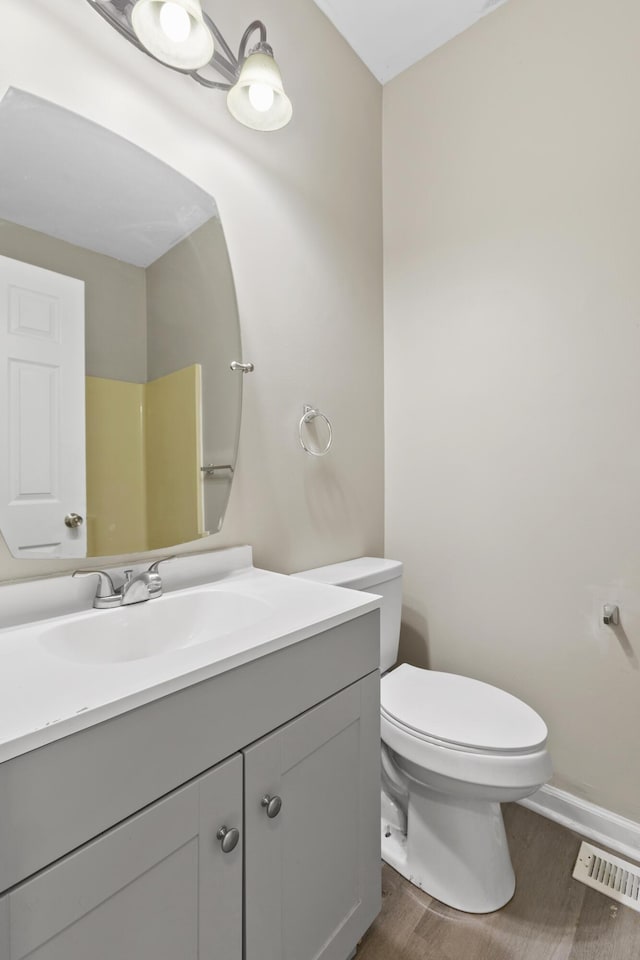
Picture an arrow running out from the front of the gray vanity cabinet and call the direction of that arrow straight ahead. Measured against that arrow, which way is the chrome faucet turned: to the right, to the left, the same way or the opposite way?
the same way

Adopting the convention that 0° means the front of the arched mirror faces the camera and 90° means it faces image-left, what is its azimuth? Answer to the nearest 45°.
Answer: approximately 315°

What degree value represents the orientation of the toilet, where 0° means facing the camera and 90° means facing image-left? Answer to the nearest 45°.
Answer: approximately 315°

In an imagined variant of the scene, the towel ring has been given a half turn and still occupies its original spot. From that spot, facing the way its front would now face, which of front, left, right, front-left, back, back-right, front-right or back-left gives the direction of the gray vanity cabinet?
back-left

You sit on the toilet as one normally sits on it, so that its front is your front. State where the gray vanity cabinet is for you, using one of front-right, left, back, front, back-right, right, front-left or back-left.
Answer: right

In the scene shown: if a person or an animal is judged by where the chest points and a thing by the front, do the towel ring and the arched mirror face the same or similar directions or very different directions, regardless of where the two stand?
same or similar directions

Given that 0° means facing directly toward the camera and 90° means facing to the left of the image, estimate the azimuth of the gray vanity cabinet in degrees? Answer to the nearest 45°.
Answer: approximately 315°

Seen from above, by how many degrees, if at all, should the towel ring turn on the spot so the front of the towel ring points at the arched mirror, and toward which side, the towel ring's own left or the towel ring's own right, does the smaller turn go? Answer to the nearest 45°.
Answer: approximately 90° to the towel ring's own right
